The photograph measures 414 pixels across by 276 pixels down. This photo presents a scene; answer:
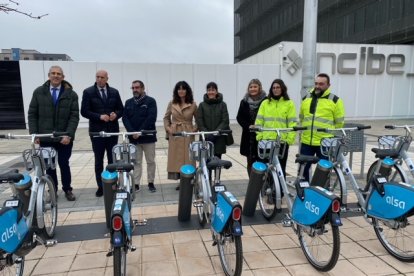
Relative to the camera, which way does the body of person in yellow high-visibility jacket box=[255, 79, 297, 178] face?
toward the camera

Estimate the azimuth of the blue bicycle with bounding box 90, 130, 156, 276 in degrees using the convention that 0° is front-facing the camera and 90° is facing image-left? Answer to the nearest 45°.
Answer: approximately 180°

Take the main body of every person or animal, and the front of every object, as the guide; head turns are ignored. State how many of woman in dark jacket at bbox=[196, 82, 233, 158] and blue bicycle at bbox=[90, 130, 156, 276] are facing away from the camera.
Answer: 1

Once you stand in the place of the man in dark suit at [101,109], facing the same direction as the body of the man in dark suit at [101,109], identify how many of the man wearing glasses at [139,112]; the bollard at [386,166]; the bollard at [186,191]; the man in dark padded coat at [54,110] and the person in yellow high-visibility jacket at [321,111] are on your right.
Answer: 1

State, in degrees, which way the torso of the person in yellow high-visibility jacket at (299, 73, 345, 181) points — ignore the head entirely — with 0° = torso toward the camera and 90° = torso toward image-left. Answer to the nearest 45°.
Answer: approximately 45°

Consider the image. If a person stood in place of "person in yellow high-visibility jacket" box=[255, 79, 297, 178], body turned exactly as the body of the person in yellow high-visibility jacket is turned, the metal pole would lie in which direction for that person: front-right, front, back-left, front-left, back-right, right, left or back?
back

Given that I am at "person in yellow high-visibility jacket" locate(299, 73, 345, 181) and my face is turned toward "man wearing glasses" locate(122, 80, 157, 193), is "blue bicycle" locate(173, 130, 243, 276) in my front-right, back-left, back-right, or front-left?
front-left

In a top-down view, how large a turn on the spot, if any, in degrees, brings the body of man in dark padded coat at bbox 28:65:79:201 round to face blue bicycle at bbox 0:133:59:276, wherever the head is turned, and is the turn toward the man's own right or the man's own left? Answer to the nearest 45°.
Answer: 0° — they already face it

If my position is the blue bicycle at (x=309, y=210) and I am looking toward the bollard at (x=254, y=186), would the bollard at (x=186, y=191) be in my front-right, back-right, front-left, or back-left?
front-left

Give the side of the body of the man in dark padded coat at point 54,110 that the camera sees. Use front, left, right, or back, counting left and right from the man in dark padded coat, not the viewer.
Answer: front

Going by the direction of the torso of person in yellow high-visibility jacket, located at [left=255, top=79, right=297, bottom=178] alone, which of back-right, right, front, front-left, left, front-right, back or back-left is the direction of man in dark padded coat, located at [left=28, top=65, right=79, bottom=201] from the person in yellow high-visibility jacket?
right

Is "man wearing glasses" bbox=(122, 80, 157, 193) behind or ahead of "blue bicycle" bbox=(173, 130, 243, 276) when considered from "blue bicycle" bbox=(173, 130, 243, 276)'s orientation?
ahead

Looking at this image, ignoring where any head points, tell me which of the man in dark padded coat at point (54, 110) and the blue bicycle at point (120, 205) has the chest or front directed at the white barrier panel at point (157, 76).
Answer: the blue bicycle
